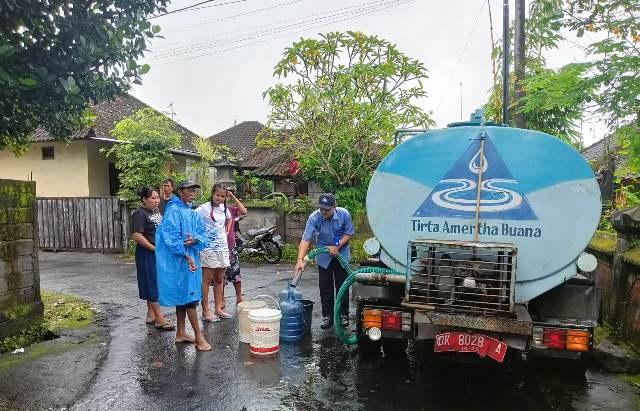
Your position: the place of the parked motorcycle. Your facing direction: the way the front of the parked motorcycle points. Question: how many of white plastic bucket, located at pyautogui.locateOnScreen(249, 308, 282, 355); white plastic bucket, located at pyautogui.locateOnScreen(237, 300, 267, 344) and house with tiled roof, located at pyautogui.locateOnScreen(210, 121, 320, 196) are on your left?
2

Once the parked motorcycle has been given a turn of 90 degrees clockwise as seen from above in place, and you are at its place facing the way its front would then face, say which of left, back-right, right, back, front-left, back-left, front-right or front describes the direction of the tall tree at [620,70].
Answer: back-right

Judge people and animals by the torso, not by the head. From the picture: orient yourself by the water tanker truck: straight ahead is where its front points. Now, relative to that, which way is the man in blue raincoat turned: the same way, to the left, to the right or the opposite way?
to the right

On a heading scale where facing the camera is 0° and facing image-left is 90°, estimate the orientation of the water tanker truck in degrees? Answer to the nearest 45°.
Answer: approximately 180°

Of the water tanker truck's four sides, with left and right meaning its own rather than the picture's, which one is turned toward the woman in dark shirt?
left

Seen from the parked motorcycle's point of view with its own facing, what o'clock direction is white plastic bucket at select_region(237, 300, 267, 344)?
The white plastic bucket is roughly at 9 o'clock from the parked motorcycle.

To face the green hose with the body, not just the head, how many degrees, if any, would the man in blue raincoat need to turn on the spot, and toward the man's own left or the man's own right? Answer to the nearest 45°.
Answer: approximately 45° to the man's own left

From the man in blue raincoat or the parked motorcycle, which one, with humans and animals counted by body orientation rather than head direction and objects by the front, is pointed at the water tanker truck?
the man in blue raincoat

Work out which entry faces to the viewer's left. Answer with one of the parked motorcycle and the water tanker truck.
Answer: the parked motorcycle

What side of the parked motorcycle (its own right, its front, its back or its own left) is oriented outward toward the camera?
left

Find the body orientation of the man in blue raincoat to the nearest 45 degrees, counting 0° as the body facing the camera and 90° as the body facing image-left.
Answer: approximately 315°
